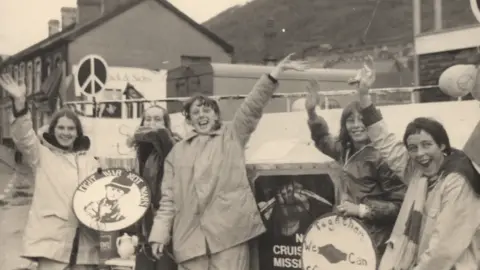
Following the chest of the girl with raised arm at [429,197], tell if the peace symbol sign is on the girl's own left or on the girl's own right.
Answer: on the girl's own right

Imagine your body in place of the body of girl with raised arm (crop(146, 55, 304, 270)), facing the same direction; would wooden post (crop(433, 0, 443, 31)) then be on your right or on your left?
on your left

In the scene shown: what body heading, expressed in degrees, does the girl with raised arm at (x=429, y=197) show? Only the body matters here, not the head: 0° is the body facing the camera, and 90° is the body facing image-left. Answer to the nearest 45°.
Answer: approximately 45°

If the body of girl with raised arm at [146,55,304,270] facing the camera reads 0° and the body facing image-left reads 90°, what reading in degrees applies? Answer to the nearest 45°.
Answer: approximately 0°

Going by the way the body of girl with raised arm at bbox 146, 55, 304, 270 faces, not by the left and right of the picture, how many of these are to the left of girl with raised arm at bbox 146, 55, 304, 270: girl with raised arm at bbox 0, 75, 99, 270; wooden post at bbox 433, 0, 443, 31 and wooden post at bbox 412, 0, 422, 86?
2

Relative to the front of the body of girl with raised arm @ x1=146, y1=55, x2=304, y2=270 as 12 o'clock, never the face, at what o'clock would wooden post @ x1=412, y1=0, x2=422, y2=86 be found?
The wooden post is roughly at 7 o'clock from the girl with raised arm.
